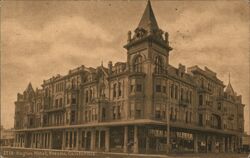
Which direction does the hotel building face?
toward the camera
